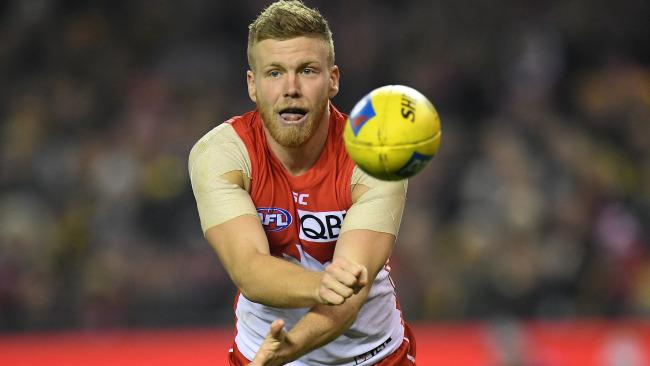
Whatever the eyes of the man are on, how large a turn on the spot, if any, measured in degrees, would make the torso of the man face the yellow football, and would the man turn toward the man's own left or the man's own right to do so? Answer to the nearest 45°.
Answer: approximately 45° to the man's own left

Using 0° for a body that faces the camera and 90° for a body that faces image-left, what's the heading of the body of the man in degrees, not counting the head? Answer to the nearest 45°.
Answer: approximately 0°
